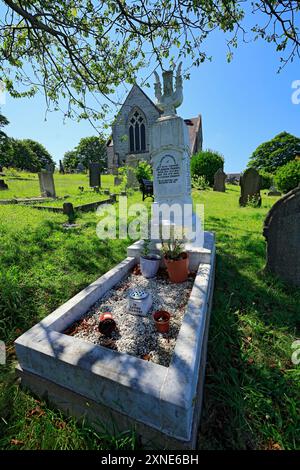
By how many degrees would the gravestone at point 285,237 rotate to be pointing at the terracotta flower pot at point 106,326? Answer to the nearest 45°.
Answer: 0° — it already faces it

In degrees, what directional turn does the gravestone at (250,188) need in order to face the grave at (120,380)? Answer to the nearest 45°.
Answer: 0° — it already faces it

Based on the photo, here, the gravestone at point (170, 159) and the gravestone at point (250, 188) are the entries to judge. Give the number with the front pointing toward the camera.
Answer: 2

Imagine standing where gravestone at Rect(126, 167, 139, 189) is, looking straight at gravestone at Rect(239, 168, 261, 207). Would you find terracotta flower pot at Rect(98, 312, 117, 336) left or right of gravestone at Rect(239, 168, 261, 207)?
right

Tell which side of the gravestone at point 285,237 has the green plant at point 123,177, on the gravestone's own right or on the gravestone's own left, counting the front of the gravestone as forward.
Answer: on the gravestone's own right

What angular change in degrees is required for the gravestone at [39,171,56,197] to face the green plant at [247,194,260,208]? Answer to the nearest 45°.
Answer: approximately 45° to its left

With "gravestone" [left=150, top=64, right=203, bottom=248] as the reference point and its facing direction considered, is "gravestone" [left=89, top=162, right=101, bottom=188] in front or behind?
behind

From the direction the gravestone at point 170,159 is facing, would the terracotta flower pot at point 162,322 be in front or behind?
in front

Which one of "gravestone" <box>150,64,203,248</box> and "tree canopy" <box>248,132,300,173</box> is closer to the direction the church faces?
the gravestone

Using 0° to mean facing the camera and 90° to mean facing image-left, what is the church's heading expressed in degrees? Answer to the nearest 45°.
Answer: approximately 45°

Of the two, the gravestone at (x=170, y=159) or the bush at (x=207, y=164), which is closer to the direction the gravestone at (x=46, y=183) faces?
the gravestone
